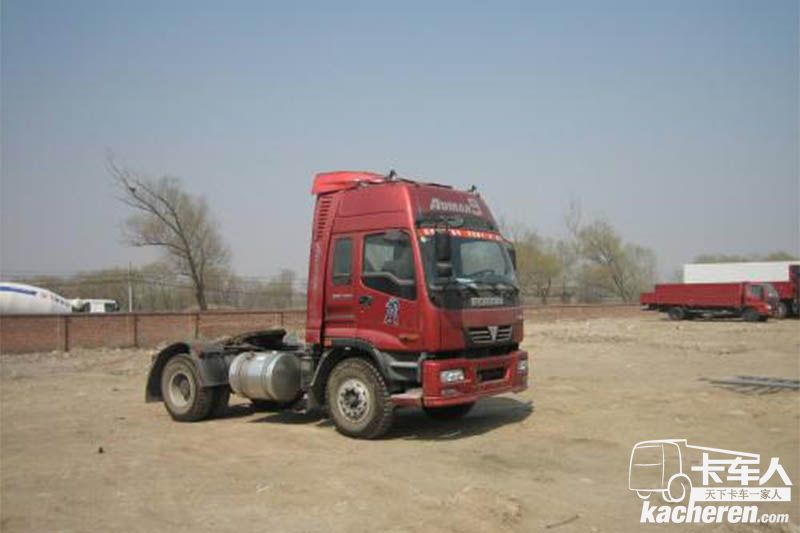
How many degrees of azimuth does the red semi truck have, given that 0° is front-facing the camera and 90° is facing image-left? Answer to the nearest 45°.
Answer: approximately 315°

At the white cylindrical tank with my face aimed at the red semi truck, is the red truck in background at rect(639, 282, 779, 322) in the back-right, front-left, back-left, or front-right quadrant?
front-left

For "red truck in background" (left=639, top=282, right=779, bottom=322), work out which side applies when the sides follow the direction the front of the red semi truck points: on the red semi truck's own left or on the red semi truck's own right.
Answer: on the red semi truck's own left

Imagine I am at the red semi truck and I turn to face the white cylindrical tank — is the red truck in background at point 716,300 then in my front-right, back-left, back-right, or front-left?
front-right

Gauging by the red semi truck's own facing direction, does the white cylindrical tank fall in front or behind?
behind
